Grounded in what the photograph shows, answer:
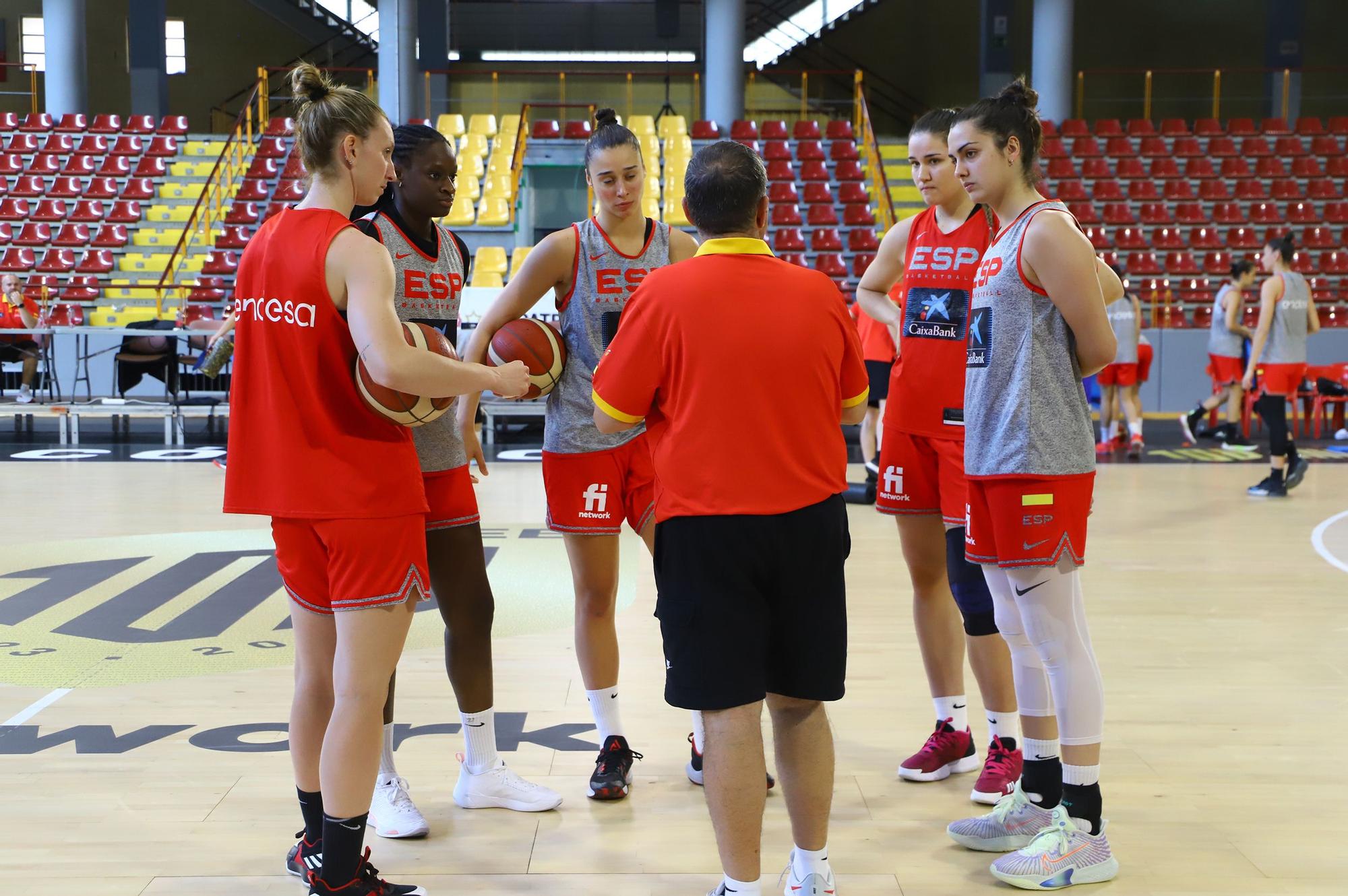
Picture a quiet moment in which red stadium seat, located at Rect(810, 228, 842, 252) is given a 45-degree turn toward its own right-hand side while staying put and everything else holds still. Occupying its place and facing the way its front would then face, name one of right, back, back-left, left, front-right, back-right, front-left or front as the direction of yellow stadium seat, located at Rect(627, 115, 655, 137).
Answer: right

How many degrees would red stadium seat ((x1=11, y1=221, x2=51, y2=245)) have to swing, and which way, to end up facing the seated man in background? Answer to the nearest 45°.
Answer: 0° — it already faces them

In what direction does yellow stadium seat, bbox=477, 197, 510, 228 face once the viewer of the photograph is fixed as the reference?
facing the viewer

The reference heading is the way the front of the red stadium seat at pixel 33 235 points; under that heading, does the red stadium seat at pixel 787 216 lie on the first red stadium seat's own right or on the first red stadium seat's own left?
on the first red stadium seat's own left

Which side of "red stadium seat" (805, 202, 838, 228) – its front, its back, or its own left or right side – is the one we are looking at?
front

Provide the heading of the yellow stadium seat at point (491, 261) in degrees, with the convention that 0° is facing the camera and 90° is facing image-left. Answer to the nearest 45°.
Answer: approximately 0°

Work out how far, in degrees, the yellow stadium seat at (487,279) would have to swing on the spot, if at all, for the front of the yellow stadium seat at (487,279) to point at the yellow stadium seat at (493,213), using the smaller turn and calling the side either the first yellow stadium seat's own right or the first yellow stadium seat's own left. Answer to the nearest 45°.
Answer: approximately 180°

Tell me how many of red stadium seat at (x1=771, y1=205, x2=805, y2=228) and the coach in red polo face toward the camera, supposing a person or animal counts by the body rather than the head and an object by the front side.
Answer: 1

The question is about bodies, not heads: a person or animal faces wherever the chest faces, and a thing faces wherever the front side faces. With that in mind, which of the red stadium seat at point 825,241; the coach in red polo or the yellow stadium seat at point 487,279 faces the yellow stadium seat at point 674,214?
the coach in red polo

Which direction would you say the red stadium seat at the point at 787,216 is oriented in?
toward the camera

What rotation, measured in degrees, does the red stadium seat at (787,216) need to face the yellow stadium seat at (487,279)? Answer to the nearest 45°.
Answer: approximately 45° to its right

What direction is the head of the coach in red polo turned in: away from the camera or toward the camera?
away from the camera

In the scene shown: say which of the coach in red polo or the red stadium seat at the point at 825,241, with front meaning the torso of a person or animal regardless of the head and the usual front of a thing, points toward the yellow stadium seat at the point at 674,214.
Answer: the coach in red polo
